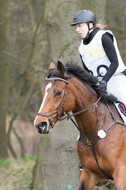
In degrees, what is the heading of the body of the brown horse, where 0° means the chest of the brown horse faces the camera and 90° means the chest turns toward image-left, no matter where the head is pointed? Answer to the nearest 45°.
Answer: approximately 45°

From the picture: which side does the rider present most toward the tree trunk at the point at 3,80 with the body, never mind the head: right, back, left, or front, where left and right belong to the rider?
right

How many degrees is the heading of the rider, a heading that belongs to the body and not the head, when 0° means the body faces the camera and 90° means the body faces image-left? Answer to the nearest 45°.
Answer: approximately 45°

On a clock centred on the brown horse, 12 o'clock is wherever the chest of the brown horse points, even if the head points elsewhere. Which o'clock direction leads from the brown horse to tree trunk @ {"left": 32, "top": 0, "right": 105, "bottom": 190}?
The tree trunk is roughly at 4 o'clock from the brown horse.
